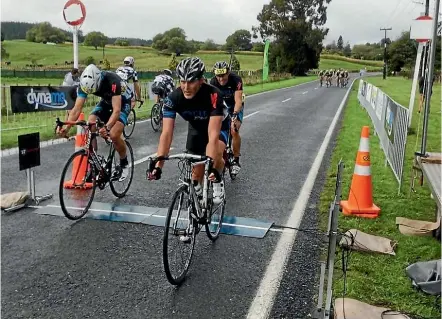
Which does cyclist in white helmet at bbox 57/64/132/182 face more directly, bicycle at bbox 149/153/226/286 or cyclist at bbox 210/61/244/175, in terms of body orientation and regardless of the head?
the bicycle

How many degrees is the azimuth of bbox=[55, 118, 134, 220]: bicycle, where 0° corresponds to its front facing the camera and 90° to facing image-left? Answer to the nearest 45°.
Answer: approximately 45°

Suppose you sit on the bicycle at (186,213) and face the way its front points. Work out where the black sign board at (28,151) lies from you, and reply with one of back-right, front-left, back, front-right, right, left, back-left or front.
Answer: right

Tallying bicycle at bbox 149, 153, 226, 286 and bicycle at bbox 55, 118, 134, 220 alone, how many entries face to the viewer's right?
0

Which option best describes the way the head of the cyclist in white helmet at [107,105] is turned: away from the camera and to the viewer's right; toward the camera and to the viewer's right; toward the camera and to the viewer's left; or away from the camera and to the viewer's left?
toward the camera and to the viewer's left

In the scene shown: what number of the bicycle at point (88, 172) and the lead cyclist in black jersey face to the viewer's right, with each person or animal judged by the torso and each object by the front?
0

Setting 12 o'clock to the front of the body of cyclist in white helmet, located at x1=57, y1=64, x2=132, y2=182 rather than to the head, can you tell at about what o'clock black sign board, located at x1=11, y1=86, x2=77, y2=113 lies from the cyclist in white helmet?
The black sign board is roughly at 4 o'clock from the cyclist in white helmet.

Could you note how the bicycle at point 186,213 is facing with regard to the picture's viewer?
facing the viewer and to the left of the viewer

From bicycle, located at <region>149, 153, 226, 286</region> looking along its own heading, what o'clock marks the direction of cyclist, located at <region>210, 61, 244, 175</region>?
The cyclist is roughly at 5 o'clock from the bicycle.
